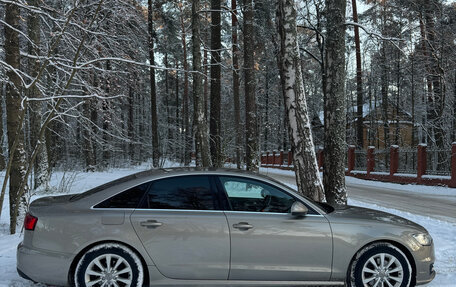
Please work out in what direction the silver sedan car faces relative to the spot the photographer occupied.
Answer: facing to the right of the viewer

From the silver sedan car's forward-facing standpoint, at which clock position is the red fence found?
The red fence is roughly at 10 o'clock from the silver sedan car.

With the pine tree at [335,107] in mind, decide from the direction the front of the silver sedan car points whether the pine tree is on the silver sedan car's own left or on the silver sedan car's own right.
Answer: on the silver sedan car's own left

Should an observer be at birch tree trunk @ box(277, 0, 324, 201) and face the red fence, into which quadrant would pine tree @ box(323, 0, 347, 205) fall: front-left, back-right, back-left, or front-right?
front-right

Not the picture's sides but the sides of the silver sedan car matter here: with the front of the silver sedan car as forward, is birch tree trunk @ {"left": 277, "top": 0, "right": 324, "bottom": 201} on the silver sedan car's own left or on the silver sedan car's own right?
on the silver sedan car's own left
